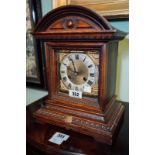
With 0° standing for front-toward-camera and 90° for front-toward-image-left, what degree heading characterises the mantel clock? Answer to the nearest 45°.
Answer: approximately 45°
